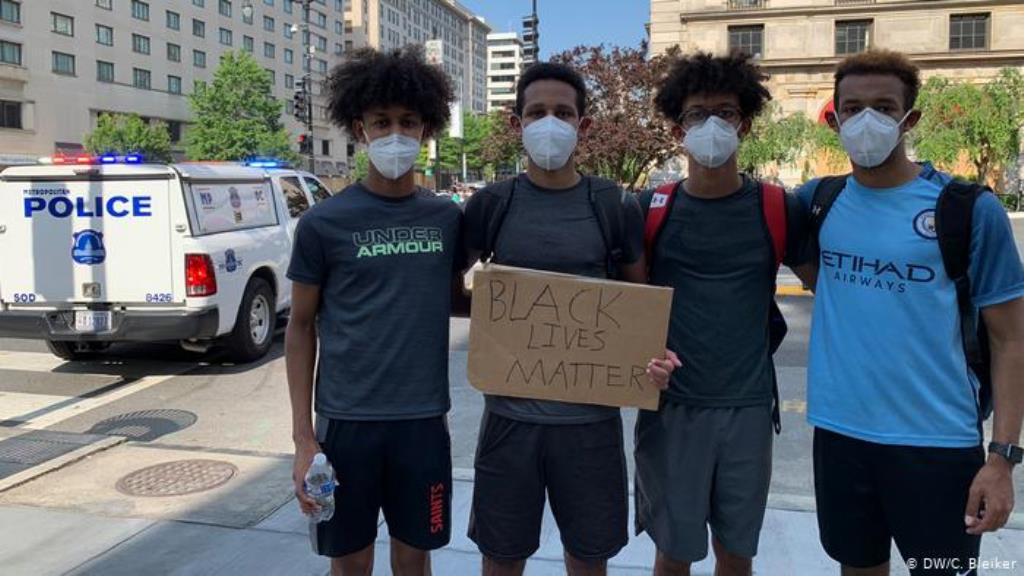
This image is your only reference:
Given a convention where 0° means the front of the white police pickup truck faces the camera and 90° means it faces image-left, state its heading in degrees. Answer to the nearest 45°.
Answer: approximately 225°

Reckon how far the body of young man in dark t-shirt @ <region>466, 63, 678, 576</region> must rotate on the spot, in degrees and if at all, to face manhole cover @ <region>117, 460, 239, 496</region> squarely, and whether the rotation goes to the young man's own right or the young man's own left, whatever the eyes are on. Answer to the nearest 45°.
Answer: approximately 135° to the young man's own right

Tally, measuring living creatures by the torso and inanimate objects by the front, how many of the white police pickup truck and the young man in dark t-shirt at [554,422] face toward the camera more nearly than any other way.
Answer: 1

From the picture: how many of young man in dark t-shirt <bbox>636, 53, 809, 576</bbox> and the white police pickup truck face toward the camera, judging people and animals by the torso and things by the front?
1

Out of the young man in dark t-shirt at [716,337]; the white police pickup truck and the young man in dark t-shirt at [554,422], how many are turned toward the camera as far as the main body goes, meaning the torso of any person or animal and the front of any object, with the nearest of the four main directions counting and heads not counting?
2

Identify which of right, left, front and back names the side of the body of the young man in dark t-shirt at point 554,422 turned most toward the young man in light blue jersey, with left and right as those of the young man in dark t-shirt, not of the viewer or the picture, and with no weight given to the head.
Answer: left

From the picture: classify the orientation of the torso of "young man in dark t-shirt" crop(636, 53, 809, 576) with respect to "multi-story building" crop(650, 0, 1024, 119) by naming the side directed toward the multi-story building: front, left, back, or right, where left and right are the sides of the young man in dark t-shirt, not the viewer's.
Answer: back
